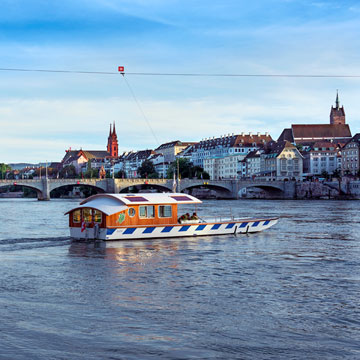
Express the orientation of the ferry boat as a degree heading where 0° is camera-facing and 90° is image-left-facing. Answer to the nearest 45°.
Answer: approximately 225°
